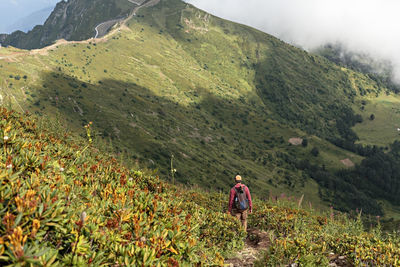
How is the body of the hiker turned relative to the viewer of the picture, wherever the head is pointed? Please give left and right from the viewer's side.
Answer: facing away from the viewer
